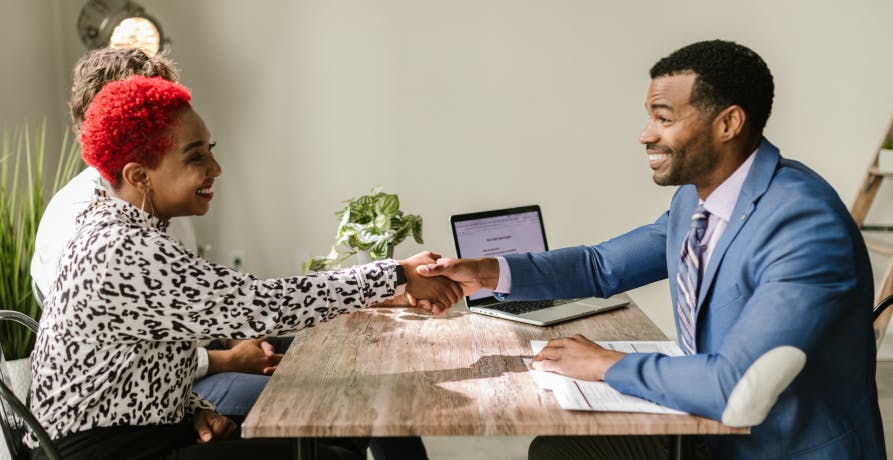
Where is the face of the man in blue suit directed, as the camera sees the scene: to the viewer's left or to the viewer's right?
to the viewer's left

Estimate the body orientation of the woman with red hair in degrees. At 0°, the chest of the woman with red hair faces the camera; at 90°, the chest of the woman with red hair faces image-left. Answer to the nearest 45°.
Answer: approximately 270°
